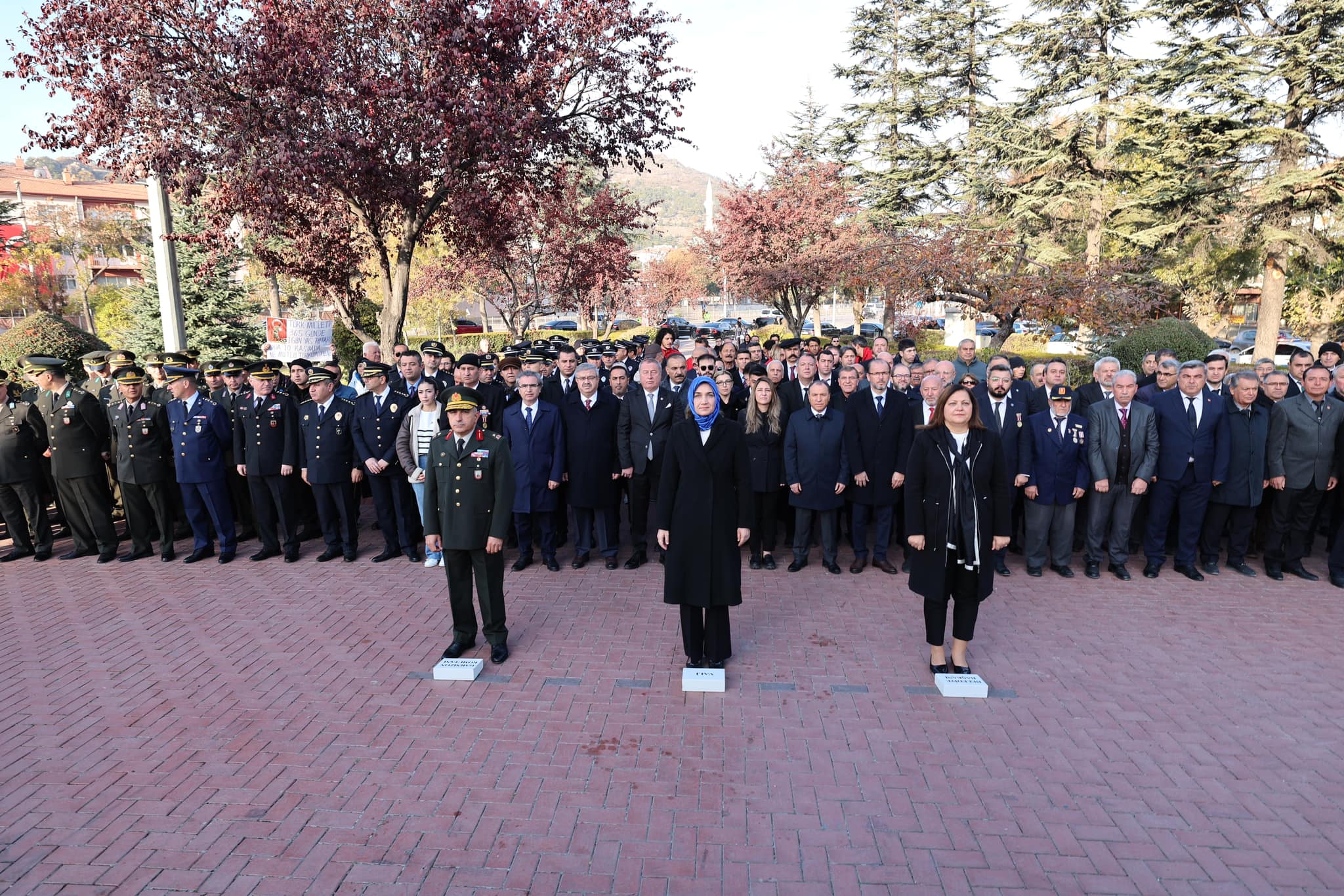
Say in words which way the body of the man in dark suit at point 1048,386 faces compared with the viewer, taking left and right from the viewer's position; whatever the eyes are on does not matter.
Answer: facing the viewer

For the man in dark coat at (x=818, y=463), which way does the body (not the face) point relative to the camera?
toward the camera

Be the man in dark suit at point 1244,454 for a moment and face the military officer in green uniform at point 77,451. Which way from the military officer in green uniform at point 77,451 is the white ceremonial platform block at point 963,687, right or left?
left

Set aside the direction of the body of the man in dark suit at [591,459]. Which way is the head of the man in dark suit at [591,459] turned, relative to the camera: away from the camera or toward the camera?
toward the camera

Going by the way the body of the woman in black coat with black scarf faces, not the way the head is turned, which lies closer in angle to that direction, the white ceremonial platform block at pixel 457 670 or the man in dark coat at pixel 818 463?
the white ceremonial platform block

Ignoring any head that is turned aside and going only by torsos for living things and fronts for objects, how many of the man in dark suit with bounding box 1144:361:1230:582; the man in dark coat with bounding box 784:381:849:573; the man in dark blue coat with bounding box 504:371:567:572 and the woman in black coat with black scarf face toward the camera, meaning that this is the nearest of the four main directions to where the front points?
4

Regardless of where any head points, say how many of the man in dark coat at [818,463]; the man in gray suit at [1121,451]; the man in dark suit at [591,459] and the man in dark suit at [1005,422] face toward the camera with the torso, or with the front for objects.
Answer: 4

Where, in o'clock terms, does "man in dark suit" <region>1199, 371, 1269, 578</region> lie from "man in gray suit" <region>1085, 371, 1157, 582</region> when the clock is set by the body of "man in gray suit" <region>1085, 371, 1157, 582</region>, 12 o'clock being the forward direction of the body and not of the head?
"man in dark suit" <region>1199, 371, 1269, 578</region> is roughly at 8 o'clock from "man in gray suit" <region>1085, 371, 1157, 582</region>.

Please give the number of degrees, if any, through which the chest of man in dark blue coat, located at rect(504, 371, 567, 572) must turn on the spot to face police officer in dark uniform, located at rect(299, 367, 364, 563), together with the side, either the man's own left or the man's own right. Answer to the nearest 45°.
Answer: approximately 90° to the man's own right

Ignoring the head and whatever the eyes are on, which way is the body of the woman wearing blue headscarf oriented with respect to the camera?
toward the camera

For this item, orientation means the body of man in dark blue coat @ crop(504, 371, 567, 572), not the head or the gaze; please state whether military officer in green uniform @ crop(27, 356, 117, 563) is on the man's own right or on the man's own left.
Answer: on the man's own right

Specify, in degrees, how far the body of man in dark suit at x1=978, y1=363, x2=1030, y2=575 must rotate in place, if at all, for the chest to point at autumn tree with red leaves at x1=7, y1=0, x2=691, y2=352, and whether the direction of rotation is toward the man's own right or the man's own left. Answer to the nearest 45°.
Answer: approximately 90° to the man's own right

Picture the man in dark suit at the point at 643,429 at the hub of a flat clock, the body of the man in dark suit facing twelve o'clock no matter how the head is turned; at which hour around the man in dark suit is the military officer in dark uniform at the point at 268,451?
The military officer in dark uniform is roughly at 3 o'clock from the man in dark suit.

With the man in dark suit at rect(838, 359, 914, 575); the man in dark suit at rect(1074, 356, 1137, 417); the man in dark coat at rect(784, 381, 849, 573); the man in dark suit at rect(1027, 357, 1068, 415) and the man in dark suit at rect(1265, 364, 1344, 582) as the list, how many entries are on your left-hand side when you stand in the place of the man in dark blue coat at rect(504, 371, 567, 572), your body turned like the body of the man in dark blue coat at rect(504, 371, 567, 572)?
5

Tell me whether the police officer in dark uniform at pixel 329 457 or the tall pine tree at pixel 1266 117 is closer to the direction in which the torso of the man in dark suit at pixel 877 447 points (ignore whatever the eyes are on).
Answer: the police officer in dark uniform

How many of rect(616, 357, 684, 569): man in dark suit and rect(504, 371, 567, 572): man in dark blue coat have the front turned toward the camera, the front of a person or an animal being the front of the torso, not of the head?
2

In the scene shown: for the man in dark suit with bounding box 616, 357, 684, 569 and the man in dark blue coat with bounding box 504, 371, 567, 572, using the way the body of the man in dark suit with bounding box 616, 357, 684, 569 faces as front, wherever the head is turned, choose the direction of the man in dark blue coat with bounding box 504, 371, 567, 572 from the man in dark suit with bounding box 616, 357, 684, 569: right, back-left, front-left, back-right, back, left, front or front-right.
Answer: right

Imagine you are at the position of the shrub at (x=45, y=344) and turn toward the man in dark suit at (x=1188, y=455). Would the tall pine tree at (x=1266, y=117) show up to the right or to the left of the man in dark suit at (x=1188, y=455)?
left
